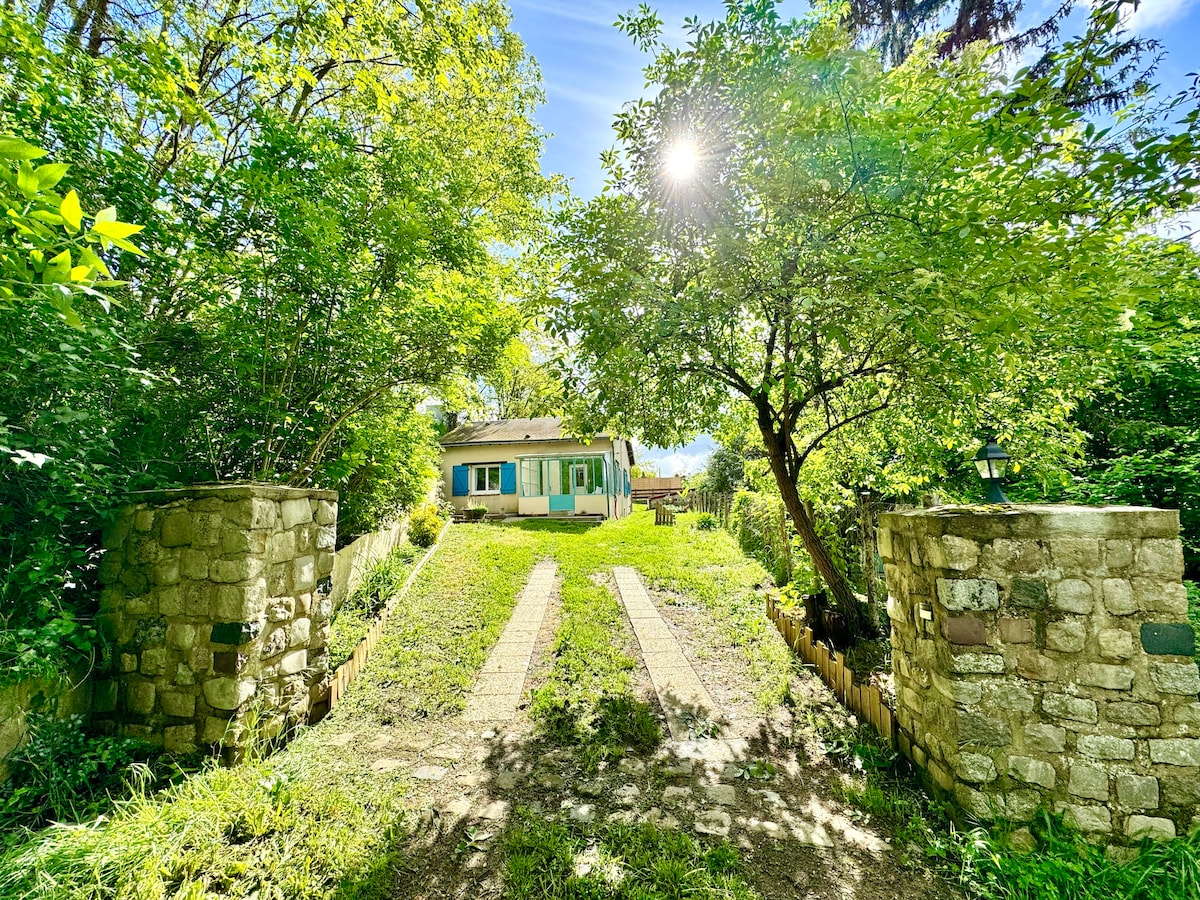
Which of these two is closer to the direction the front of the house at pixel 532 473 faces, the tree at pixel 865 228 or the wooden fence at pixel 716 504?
the tree

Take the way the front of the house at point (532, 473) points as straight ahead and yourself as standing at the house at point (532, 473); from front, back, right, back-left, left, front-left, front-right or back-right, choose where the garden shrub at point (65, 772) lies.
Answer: front

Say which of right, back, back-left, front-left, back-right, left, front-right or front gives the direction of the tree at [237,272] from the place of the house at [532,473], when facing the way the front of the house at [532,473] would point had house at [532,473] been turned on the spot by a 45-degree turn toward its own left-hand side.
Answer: front-right

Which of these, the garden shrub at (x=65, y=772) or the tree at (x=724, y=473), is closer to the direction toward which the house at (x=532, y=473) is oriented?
the garden shrub

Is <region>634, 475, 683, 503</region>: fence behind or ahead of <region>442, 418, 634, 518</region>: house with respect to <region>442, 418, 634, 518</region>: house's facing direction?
behind

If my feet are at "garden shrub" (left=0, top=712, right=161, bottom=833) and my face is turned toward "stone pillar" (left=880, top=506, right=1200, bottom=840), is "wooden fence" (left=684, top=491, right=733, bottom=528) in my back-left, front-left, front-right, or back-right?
front-left

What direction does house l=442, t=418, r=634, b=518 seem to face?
toward the camera

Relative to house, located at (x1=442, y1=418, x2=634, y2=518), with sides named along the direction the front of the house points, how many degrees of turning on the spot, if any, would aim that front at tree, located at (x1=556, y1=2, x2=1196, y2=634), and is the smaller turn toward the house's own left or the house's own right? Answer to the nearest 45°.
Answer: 0° — it already faces it

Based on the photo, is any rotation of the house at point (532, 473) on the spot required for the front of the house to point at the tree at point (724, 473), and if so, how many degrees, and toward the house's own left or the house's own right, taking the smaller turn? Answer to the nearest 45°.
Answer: approximately 90° to the house's own left

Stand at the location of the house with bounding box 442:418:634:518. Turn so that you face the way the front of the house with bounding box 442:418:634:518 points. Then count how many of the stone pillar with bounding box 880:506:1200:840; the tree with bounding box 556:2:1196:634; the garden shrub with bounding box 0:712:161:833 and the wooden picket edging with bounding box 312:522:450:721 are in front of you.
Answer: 4

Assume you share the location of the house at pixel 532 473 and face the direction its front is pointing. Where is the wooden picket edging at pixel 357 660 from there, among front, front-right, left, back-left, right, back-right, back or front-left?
front

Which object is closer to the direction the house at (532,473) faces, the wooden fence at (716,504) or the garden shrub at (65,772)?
the garden shrub
